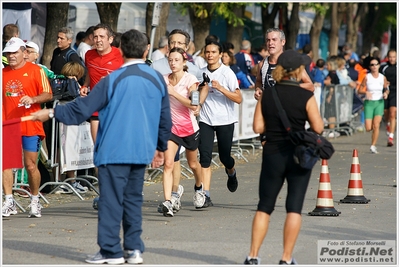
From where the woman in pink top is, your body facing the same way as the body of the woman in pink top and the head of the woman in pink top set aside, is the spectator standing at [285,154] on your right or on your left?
on your left

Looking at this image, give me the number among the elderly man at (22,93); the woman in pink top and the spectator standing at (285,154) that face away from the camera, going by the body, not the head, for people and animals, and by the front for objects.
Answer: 1

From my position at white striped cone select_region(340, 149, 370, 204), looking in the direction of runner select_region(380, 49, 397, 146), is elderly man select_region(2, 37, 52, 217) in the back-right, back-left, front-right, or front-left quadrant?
back-left

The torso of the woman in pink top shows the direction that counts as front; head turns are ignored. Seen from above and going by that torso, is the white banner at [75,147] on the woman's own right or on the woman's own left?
on the woman's own right

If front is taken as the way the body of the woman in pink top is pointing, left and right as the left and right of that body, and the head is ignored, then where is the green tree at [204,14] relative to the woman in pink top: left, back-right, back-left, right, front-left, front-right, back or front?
back-right

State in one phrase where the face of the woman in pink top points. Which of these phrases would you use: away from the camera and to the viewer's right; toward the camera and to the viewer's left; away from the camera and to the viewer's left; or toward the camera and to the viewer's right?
toward the camera and to the viewer's left

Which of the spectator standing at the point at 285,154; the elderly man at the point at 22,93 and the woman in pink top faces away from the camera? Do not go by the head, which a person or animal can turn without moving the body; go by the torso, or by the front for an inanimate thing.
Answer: the spectator standing

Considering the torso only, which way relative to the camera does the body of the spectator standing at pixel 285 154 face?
away from the camera

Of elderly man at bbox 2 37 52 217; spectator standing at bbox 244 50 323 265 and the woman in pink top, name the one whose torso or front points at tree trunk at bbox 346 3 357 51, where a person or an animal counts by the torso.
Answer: the spectator standing

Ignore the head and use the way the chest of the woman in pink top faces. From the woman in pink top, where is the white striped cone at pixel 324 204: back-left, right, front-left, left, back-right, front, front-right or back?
back-left

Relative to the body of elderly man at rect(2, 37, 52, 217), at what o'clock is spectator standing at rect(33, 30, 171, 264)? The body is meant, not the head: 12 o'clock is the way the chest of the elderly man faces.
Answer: The spectator standing is roughly at 10 o'clock from the elderly man.

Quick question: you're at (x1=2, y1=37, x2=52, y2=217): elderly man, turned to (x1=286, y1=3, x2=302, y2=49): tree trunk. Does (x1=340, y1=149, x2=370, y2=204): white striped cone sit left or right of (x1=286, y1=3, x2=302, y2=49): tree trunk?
right
